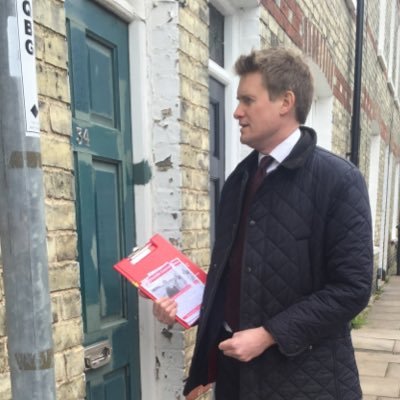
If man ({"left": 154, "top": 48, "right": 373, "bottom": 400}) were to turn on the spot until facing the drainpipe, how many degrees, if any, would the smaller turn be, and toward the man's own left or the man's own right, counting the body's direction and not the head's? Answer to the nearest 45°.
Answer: approximately 135° to the man's own right

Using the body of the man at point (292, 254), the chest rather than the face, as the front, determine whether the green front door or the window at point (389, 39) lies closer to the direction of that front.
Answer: the green front door

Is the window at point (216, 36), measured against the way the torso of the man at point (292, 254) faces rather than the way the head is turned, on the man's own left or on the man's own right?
on the man's own right

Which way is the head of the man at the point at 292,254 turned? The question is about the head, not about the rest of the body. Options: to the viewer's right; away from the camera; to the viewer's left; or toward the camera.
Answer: to the viewer's left

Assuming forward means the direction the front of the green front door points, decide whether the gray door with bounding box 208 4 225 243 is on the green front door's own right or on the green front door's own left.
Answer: on the green front door's own left

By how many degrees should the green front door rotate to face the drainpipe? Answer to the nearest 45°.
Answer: approximately 90° to its left

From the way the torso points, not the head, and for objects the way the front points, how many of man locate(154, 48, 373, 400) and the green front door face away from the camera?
0

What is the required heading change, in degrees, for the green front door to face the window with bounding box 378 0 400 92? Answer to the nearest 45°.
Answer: approximately 90° to its left

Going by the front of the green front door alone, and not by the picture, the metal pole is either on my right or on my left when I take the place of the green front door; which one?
on my right

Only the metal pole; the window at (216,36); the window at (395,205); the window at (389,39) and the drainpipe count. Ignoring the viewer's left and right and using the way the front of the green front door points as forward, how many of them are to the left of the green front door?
4

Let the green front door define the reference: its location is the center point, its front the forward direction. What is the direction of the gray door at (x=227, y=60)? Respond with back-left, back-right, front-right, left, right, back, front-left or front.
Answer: left

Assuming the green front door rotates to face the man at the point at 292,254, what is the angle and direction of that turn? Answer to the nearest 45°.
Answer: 0° — it already faces them

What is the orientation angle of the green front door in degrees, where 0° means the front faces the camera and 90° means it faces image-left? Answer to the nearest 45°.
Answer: approximately 315°

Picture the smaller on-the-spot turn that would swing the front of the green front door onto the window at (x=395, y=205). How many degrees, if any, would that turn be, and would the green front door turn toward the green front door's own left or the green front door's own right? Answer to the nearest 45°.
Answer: approximately 90° to the green front door's own left
